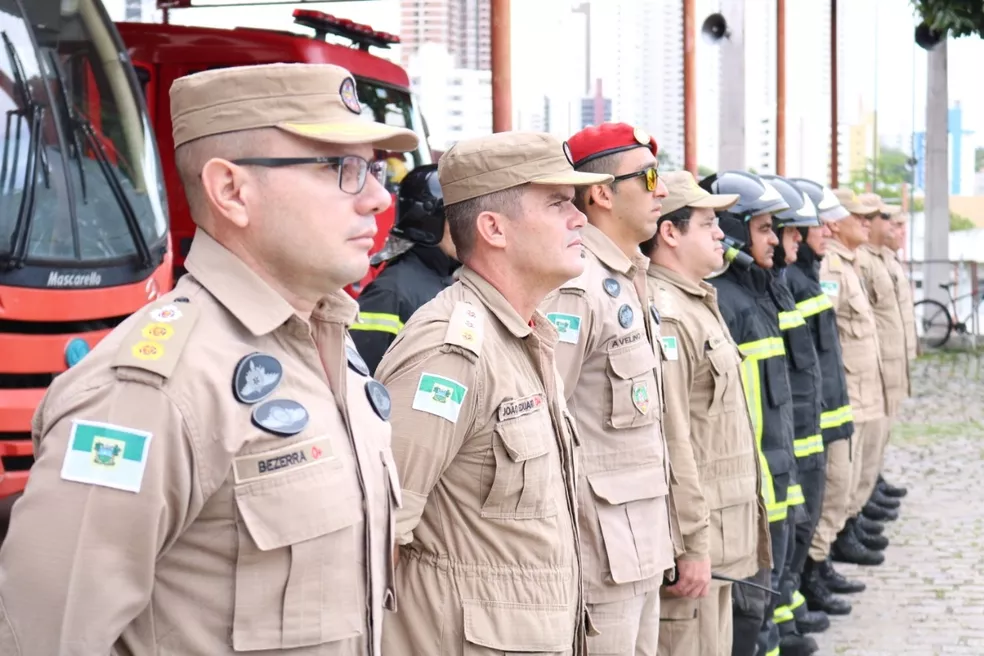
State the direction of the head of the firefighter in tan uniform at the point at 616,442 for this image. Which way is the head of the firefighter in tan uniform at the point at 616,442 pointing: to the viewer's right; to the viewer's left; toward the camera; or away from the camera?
to the viewer's right

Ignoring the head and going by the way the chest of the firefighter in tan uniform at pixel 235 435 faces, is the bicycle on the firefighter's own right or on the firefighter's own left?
on the firefighter's own left

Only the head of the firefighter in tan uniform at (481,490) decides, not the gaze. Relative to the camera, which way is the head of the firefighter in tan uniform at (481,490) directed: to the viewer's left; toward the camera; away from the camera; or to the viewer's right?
to the viewer's right

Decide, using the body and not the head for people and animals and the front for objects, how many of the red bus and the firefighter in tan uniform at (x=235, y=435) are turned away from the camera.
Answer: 0

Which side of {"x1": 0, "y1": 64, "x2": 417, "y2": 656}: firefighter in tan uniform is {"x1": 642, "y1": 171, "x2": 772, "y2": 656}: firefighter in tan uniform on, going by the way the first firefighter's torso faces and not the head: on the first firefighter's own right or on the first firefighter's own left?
on the first firefighter's own left

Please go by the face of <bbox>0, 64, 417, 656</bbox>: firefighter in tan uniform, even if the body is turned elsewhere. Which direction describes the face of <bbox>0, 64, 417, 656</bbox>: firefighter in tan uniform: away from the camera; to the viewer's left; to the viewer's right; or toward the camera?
to the viewer's right

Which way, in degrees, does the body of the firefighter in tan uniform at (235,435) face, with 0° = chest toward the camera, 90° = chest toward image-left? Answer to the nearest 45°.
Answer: approximately 315°

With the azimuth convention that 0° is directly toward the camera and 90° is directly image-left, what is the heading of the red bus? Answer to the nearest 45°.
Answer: approximately 315°
